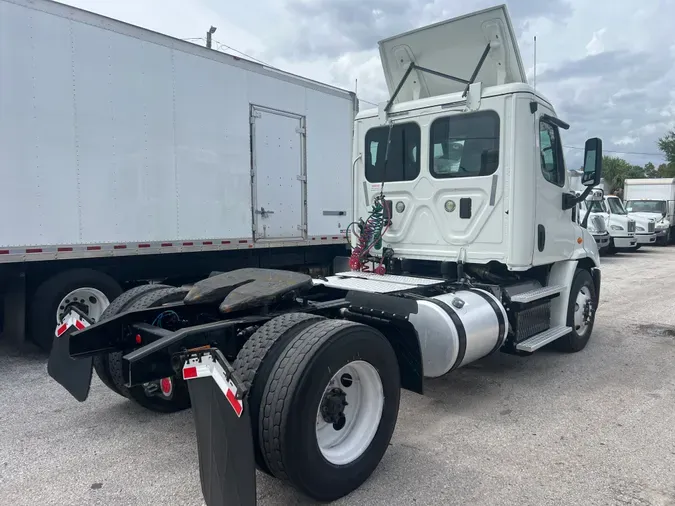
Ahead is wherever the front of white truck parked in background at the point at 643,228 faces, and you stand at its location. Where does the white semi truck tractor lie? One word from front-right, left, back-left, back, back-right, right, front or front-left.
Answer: front-right

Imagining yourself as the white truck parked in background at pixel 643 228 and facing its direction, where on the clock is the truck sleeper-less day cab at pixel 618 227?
the truck sleeper-less day cab at pixel 618 227 is roughly at 2 o'clock from the white truck parked in background at pixel 643 228.

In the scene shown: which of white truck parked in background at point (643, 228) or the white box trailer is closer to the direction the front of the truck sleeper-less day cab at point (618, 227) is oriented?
the white box trailer

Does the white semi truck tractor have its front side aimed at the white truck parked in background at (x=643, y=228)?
yes

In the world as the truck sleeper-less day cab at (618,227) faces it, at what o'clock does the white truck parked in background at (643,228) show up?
the white truck parked in background at (643,228) is roughly at 8 o'clock from the truck sleeper-less day cab at (618,227).

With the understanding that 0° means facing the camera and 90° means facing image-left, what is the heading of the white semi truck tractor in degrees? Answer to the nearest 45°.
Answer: approximately 225°

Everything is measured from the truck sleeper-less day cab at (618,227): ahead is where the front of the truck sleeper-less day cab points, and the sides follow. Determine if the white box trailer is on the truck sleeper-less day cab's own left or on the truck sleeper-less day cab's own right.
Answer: on the truck sleeper-less day cab's own right

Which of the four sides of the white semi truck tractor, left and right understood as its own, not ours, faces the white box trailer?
left

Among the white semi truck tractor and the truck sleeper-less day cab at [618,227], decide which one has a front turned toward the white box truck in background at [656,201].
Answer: the white semi truck tractor

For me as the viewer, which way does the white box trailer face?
facing away from the viewer and to the right of the viewer
